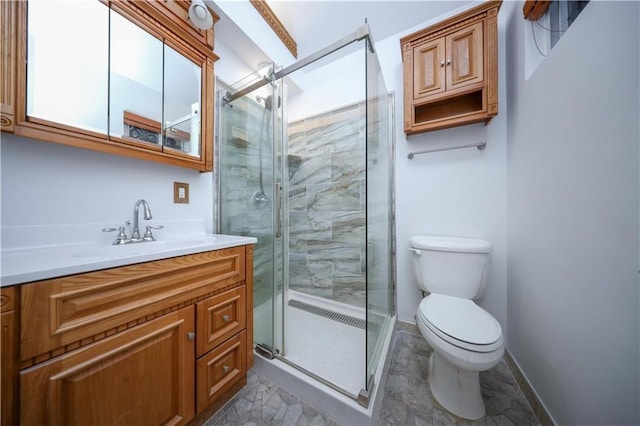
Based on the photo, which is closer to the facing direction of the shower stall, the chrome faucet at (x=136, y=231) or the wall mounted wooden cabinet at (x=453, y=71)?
the chrome faucet

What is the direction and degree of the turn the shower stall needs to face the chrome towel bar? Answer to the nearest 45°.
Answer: approximately 135° to its left

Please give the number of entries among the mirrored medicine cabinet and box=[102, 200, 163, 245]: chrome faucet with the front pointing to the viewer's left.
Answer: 0

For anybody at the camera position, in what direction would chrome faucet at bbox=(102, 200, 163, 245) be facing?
facing the viewer and to the right of the viewer

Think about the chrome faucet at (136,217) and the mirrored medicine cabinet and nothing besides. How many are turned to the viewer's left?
0

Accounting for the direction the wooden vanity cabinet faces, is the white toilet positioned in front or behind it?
in front

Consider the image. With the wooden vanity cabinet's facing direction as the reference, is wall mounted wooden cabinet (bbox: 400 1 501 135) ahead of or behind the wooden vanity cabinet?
ahead

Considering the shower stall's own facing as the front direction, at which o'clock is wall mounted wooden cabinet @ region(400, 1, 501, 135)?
The wall mounted wooden cabinet is roughly at 8 o'clock from the shower stall.

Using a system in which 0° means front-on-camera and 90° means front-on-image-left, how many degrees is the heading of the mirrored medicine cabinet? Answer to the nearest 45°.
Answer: approximately 315°
